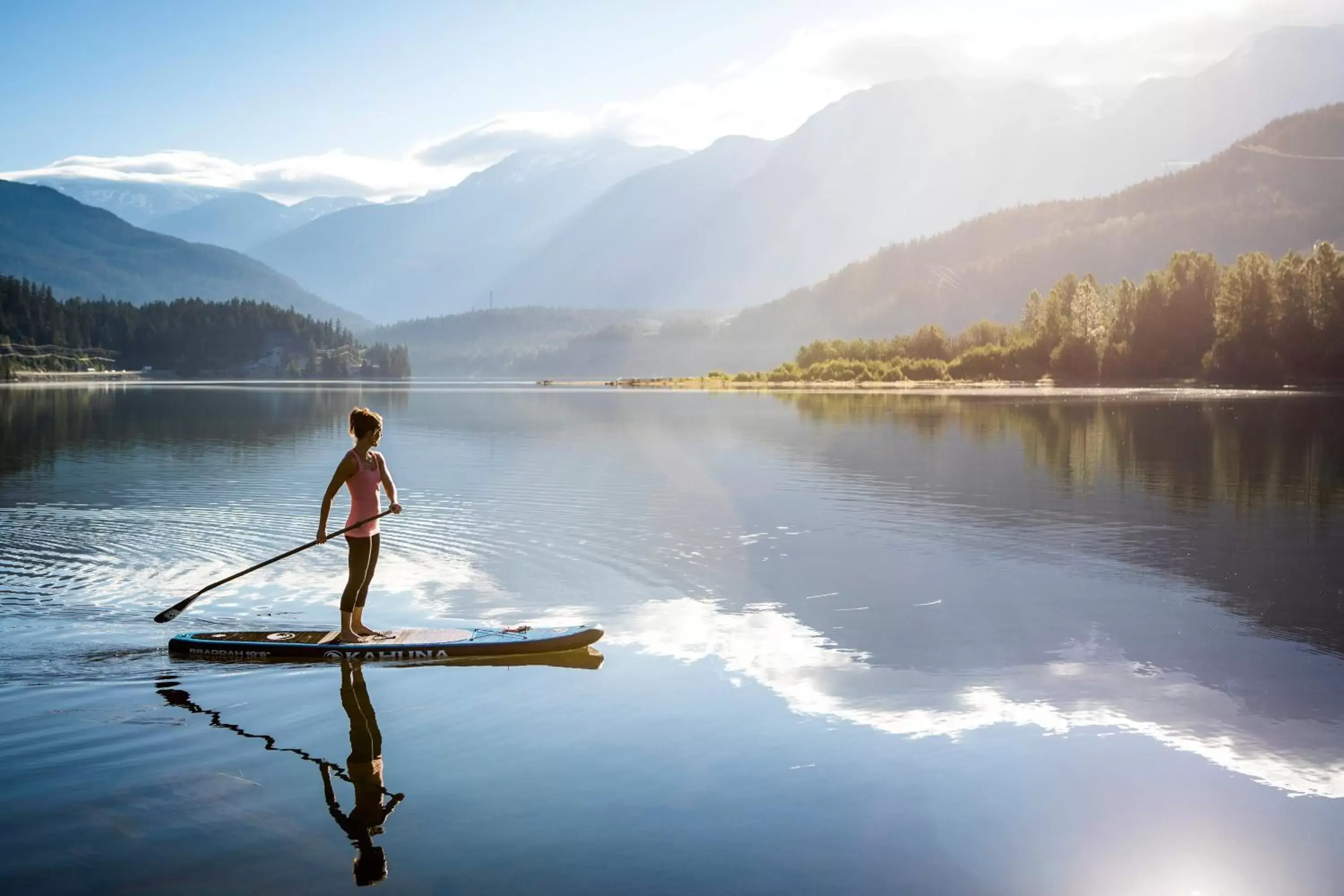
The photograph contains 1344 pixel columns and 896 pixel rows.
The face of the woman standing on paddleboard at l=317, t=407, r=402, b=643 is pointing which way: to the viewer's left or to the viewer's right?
to the viewer's right

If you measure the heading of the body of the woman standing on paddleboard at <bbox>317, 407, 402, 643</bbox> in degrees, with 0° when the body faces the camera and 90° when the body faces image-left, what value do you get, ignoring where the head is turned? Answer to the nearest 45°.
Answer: approximately 315°

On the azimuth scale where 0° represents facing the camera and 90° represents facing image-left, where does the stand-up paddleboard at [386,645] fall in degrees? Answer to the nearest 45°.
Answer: approximately 270°
